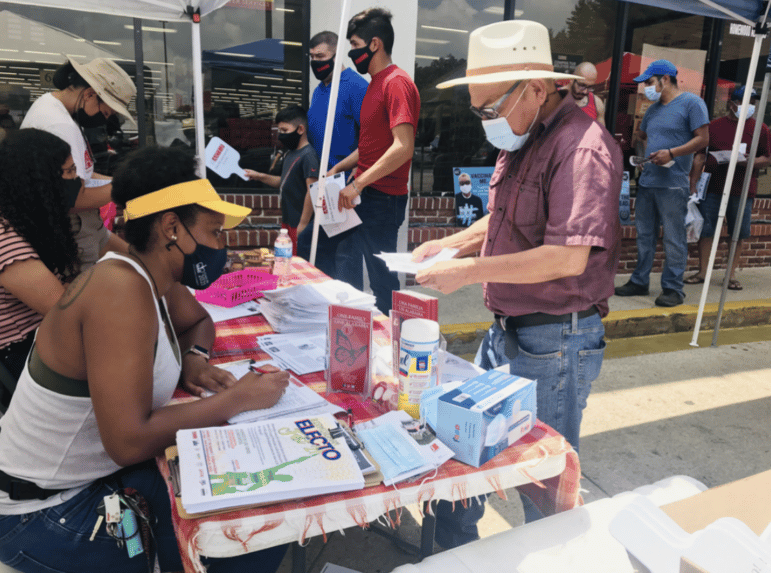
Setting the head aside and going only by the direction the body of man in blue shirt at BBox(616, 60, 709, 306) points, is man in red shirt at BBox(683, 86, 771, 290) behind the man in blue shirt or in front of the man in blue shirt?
behind

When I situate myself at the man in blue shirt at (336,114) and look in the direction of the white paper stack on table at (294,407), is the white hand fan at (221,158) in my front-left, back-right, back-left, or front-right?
front-right

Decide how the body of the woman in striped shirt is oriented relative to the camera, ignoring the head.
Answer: to the viewer's right

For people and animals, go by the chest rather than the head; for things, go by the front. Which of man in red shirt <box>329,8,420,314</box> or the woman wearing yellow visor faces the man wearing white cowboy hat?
the woman wearing yellow visor

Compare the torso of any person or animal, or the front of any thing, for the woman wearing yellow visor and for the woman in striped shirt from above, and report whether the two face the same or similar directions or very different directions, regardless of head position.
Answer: same or similar directions

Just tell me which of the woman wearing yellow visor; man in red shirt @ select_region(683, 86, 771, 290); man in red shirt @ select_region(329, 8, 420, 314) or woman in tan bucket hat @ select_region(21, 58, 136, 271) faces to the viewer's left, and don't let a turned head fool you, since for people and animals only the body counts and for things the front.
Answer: man in red shirt @ select_region(329, 8, 420, 314)

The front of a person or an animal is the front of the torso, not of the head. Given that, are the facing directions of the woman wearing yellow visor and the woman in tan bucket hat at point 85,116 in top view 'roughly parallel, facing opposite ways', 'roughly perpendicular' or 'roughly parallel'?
roughly parallel

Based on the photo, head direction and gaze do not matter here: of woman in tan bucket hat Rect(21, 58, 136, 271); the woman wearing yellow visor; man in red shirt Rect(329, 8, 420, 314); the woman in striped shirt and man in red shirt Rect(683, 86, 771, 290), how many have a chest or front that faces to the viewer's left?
1

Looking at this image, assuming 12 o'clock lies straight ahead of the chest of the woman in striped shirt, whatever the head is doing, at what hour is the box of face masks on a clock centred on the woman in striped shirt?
The box of face masks is roughly at 2 o'clock from the woman in striped shirt.

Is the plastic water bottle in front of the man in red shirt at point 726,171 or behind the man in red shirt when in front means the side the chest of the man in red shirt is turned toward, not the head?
in front

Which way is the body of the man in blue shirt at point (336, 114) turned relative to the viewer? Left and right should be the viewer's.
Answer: facing the viewer and to the left of the viewer

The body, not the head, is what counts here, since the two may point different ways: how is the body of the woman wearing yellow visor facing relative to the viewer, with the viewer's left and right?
facing to the right of the viewer

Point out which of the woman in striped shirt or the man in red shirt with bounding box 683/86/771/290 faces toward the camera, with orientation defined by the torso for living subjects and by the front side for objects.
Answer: the man in red shirt

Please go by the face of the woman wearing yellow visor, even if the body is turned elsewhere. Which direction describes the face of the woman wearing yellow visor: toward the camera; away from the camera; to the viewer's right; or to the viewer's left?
to the viewer's right

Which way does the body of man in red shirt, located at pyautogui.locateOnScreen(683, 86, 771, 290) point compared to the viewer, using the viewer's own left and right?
facing the viewer

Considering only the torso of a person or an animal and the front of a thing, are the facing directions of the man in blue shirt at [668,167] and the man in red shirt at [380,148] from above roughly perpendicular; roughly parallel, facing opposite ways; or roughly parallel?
roughly parallel

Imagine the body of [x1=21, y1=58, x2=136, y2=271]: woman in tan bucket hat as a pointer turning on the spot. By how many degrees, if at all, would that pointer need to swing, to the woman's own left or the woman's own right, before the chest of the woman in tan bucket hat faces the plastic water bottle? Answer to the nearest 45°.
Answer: approximately 45° to the woman's own right

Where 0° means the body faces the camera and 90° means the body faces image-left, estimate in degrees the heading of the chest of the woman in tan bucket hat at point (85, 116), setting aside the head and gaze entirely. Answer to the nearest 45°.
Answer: approximately 270°
